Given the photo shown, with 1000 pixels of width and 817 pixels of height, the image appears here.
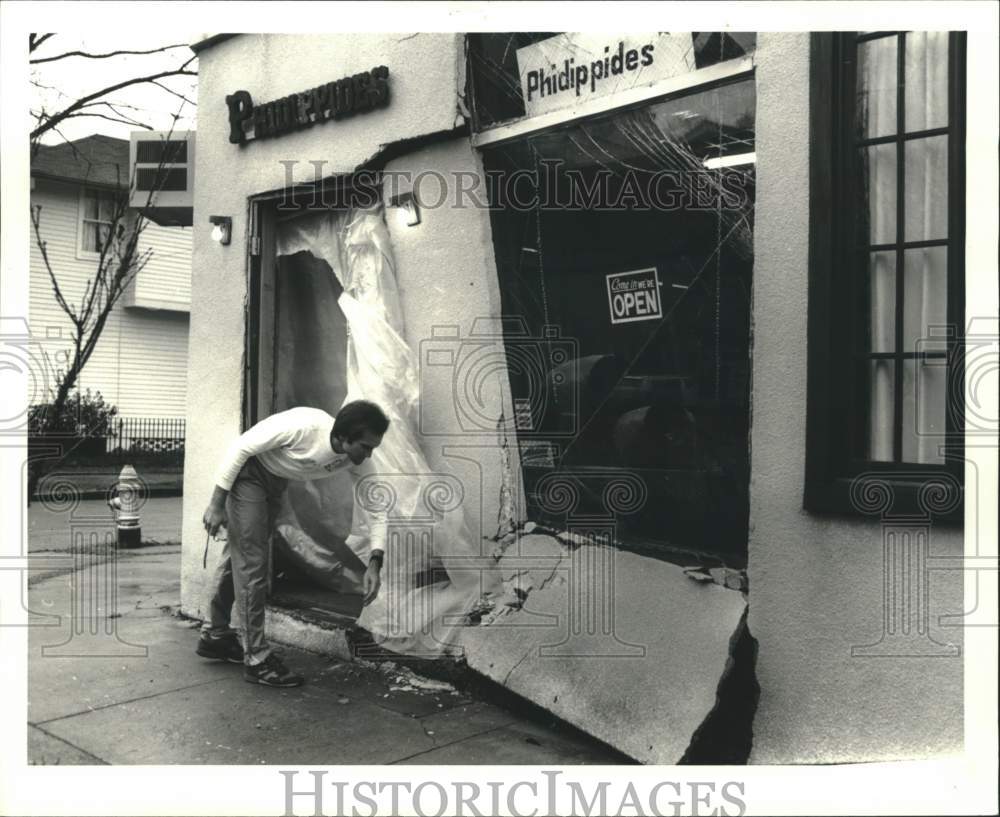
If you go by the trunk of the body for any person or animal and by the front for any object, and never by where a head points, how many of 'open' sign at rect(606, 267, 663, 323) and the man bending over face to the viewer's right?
1

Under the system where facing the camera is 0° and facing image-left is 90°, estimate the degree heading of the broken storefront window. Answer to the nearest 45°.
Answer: approximately 45°

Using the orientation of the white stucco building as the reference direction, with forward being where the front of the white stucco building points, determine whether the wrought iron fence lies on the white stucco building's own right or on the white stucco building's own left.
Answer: on the white stucco building's own right

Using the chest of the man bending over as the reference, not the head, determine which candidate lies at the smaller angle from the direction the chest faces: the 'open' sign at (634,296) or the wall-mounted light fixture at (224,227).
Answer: the 'open' sign

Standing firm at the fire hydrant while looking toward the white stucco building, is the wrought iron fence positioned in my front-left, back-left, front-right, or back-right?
back-left

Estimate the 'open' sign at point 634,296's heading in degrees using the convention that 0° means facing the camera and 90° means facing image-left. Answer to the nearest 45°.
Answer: approximately 45°

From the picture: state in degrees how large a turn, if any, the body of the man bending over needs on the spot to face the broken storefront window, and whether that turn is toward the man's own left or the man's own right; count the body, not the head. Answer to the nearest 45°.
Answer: approximately 45° to the man's own right

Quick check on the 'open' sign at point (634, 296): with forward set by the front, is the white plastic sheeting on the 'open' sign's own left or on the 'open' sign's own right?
on the 'open' sign's own right

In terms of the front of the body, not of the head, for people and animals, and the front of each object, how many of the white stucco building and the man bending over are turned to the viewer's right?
1

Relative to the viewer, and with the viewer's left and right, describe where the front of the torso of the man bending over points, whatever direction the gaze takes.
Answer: facing to the right of the viewer
